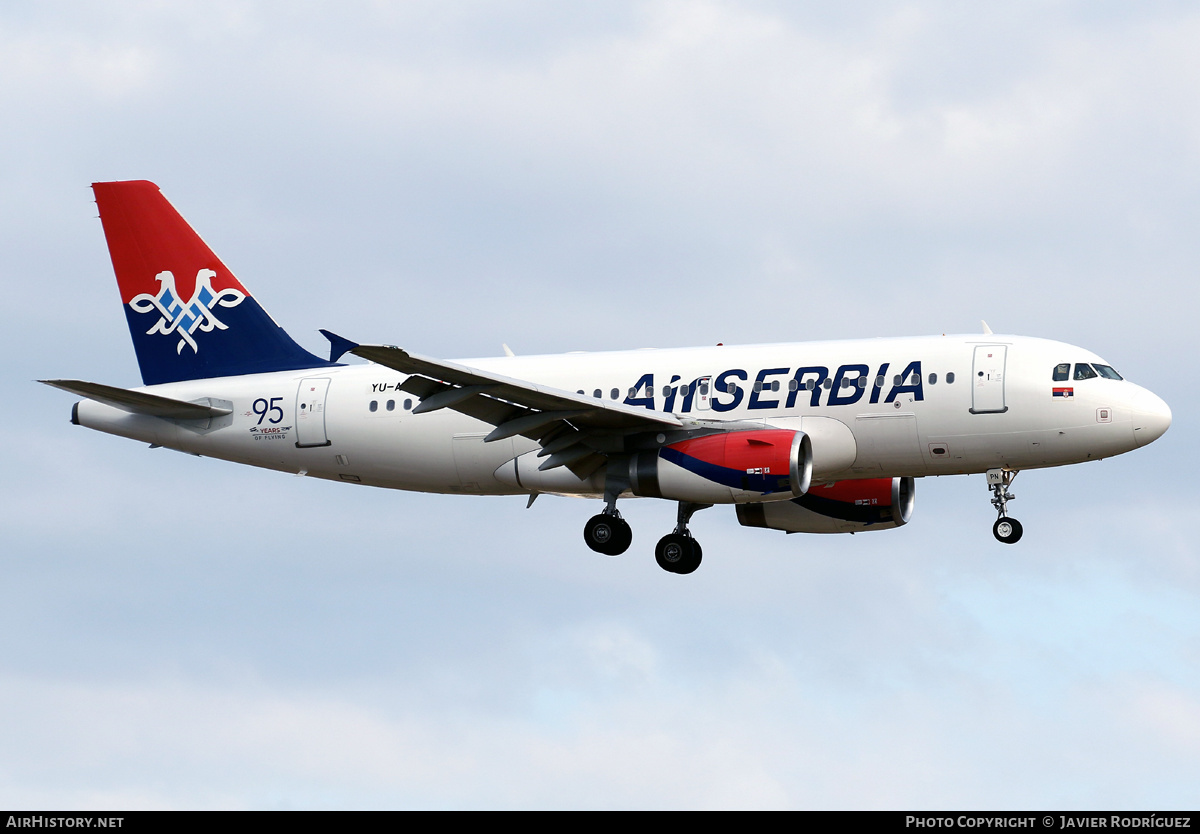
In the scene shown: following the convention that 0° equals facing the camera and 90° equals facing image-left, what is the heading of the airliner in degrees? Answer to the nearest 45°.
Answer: approximately 270°
